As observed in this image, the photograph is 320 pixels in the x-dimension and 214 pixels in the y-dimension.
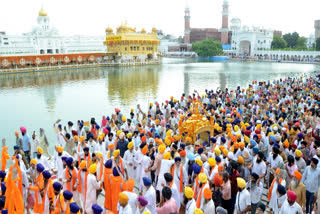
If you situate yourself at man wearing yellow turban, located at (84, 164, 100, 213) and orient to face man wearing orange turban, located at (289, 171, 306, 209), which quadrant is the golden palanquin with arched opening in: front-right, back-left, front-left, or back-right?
front-left

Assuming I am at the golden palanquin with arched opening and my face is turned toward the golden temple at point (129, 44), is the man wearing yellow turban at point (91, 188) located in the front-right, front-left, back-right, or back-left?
back-left

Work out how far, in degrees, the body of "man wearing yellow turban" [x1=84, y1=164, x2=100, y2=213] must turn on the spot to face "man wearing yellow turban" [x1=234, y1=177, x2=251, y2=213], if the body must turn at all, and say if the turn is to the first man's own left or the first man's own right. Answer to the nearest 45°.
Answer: approximately 45° to the first man's own right
